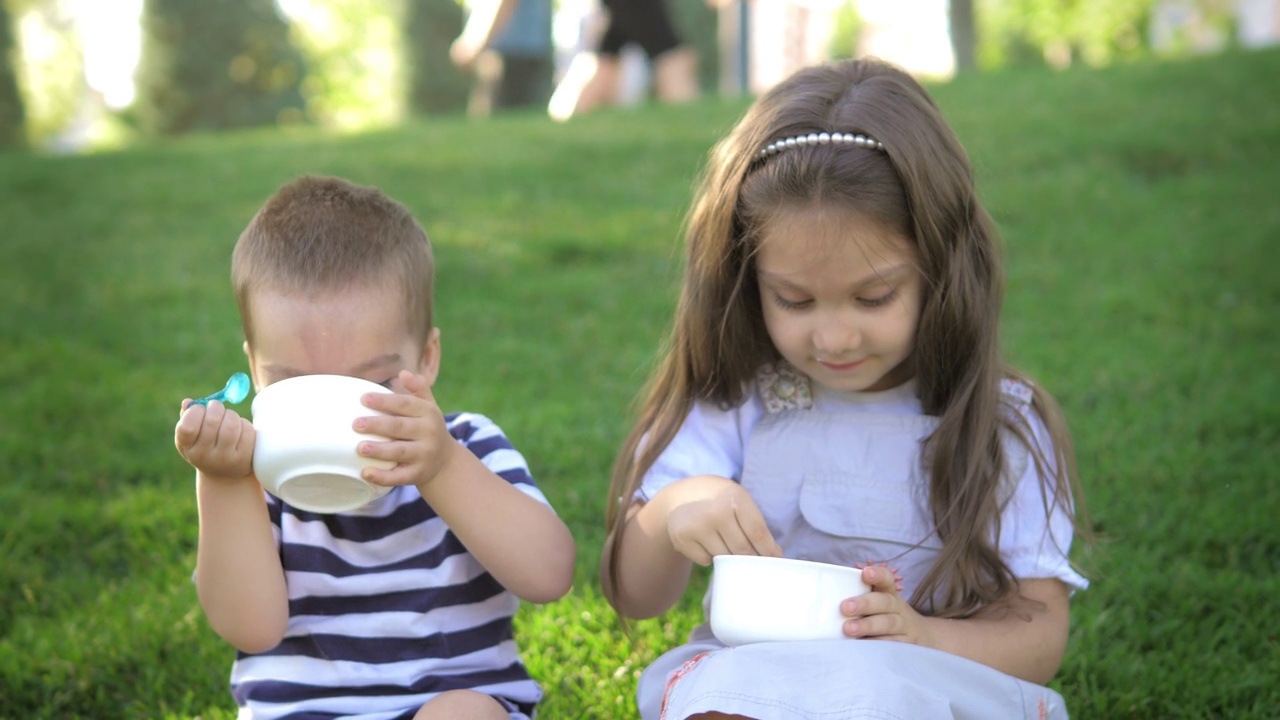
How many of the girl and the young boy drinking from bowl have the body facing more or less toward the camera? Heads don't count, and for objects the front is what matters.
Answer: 2

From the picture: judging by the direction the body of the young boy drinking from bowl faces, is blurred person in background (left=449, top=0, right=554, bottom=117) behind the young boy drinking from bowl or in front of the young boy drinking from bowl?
behind

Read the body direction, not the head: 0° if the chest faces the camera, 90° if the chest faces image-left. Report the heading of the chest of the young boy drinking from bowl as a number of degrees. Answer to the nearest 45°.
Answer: approximately 0°

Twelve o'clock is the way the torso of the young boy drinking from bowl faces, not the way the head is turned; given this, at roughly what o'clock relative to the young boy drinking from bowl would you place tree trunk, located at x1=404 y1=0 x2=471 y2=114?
The tree trunk is roughly at 6 o'clock from the young boy drinking from bowl.

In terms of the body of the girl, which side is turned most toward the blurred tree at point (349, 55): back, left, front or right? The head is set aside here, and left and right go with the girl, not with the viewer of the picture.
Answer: back

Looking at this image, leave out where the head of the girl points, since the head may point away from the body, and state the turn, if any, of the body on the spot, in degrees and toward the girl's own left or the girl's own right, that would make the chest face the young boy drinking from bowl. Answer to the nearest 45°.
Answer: approximately 90° to the girl's own right

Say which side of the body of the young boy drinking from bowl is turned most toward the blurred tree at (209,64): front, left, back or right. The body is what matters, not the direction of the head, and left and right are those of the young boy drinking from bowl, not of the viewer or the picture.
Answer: back
